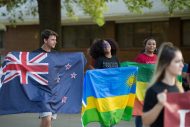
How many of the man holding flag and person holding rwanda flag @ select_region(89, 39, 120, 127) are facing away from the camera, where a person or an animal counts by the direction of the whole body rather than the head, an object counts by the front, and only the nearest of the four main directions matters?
0

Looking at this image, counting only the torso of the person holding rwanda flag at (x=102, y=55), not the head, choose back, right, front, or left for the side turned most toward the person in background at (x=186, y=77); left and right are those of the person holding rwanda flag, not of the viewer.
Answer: left

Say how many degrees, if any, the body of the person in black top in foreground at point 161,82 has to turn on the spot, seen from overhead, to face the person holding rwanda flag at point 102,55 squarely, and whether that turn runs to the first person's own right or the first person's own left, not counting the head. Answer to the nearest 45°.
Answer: approximately 135° to the first person's own left

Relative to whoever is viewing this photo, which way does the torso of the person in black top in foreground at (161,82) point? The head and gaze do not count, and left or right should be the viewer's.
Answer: facing the viewer and to the right of the viewer

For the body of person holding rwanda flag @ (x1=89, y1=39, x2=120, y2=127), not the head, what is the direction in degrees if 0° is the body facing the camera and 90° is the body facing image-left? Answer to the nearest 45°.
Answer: approximately 315°

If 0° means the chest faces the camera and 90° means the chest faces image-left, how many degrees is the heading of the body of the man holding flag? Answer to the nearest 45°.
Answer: approximately 315°
